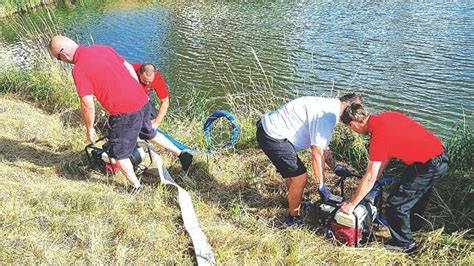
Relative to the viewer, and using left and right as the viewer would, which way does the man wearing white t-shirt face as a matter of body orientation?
facing to the right of the viewer

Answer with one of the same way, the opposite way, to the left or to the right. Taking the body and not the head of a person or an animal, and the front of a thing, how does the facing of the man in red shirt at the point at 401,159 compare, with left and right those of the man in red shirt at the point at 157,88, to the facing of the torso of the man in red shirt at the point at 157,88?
to the right

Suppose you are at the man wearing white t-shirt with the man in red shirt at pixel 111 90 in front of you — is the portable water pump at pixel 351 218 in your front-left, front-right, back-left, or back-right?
back-left

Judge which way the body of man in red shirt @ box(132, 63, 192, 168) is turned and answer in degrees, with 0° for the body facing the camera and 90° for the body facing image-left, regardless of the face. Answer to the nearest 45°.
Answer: approximately 45°

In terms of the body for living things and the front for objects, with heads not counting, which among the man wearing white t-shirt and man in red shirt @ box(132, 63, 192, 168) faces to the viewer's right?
the man wearing white t-shirt

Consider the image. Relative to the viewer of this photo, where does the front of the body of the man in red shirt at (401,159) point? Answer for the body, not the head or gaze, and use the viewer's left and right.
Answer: facing to the left of the viewer

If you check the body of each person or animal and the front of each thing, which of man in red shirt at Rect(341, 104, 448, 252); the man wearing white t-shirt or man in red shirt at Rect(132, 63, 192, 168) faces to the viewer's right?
the man wearing white t-shirt

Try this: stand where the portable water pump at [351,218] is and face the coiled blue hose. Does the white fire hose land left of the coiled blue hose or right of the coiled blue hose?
left

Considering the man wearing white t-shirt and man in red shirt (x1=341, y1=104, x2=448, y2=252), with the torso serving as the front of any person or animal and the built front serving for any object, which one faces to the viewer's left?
the man in red shirt

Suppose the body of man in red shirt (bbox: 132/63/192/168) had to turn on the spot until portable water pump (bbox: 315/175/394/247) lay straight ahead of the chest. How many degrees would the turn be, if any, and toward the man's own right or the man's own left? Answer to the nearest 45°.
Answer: approximately 90° to the man's own left

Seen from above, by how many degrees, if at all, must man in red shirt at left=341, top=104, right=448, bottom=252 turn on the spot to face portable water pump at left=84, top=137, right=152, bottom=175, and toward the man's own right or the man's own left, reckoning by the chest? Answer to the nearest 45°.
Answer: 0° — they already face it

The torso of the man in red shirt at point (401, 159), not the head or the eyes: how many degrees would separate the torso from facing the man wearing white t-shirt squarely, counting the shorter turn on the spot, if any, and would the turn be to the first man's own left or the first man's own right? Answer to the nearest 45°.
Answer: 0° — they already face them
